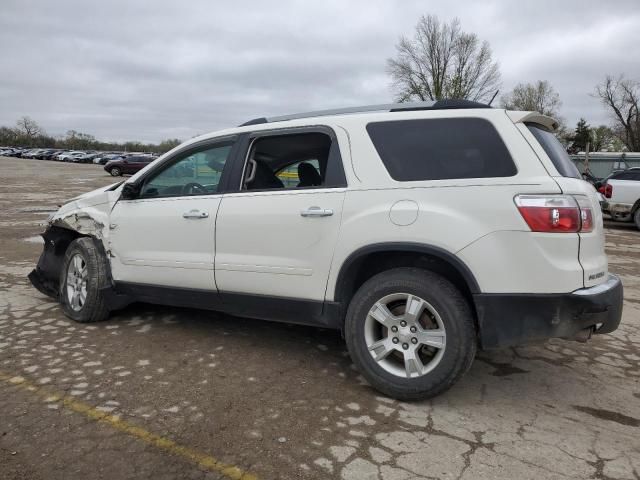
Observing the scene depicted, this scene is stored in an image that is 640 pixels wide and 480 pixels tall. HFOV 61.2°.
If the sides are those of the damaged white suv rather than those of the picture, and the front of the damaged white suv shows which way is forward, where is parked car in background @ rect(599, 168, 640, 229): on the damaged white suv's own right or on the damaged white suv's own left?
on the damaged white suv's own right

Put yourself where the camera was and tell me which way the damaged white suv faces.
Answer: facing away from the viewer and to the left of the viewer

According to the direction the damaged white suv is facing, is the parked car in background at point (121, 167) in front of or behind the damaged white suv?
in front
